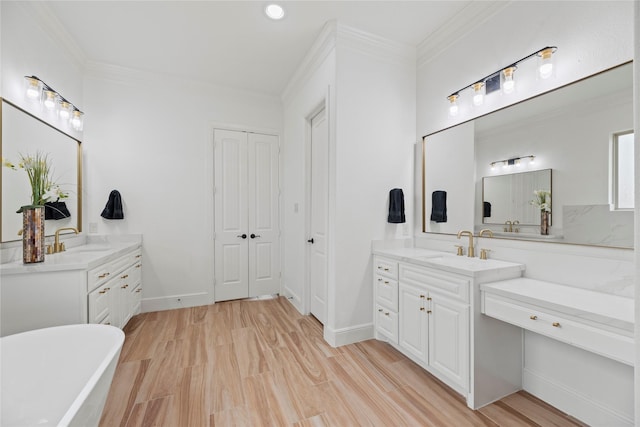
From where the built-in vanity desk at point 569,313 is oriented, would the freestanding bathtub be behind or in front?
in front

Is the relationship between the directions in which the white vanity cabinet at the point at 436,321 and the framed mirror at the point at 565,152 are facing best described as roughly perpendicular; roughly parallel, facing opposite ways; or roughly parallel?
roughly parallel

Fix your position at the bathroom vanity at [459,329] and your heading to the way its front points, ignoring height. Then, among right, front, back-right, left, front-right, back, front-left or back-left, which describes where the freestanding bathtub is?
front

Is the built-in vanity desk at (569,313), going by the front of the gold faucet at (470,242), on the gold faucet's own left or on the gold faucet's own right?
on the gold faucet's own left

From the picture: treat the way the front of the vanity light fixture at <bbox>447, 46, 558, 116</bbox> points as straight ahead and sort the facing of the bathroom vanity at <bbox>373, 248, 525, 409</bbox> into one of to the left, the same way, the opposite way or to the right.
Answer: the same way

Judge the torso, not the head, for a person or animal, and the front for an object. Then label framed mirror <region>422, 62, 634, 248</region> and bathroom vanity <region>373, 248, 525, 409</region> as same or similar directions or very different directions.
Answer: same or similar directions

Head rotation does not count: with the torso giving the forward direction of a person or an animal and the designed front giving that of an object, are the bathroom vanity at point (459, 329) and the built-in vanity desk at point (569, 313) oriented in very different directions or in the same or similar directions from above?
same or similar directions

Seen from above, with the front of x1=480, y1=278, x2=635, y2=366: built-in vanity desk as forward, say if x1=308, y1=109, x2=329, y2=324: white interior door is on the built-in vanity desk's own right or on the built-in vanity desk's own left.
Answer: on the built-in vanity desk's own right

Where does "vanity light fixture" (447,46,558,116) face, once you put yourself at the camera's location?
facing the viewer and to the left of the viewer

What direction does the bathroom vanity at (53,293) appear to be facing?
to the viewer's right

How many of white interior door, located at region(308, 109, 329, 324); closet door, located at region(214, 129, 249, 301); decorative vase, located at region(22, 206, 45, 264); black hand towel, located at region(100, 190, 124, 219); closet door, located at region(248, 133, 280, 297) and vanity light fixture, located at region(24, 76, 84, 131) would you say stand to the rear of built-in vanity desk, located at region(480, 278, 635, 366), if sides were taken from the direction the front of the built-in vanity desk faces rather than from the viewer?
0

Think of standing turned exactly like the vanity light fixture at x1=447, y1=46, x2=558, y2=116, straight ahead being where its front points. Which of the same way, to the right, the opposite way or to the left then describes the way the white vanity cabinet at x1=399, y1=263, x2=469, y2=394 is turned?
the same way

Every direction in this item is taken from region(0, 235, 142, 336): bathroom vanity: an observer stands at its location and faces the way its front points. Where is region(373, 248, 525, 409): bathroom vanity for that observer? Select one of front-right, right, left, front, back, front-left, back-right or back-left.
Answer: front-right

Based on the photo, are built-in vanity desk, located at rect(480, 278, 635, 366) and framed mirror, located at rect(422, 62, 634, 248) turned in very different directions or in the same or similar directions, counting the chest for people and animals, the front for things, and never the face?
same or similar directions

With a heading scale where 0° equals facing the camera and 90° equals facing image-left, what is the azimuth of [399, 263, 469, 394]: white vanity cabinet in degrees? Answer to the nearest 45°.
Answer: approximately 45°
